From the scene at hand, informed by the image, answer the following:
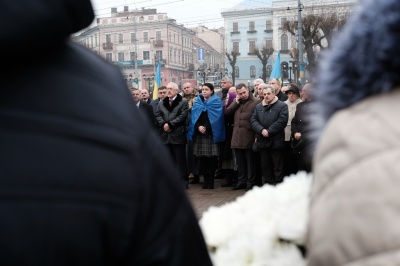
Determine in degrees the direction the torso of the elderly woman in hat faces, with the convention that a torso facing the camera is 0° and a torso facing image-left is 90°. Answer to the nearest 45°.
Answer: approximately 45°

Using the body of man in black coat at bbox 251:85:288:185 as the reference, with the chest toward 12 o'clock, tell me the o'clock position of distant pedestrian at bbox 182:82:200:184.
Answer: The distant pedestrian is roughly at 3 o'clock from the man in black coat.

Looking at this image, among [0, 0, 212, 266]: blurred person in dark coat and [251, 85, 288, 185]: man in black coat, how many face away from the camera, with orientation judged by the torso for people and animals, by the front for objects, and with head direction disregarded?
1

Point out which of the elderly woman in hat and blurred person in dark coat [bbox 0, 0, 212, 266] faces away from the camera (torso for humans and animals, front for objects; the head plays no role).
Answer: the blurred person in dark coat

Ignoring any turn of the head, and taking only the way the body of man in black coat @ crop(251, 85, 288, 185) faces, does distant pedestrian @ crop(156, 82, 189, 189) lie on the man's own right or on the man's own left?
on the man's own right

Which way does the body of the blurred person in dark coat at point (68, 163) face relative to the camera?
away from the camera

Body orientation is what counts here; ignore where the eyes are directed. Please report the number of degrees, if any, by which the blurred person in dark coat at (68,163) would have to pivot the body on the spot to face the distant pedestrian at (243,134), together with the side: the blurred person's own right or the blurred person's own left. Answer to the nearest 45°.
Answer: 0° — they already face them

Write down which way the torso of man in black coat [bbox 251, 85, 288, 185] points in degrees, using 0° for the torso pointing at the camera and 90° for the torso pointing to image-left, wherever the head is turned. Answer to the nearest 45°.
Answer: approximately 45°
